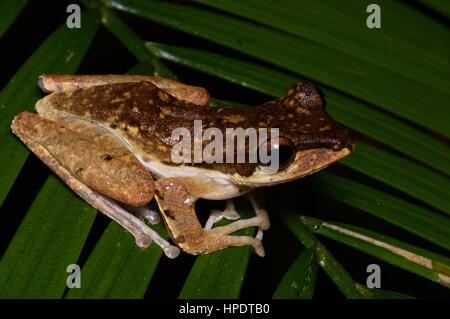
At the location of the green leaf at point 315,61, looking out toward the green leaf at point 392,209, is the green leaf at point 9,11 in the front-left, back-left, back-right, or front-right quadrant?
back-right

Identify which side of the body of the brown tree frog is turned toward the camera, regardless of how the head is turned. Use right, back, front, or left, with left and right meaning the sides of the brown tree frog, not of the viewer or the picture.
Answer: right

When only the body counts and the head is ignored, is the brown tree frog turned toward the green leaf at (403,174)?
yes
